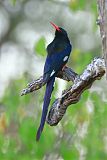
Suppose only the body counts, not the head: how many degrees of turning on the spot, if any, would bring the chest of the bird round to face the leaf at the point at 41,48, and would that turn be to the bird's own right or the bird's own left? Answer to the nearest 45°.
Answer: approximately 45° to the bird's own left

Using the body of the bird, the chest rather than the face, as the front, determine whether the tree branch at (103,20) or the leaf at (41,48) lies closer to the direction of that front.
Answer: the leaf
